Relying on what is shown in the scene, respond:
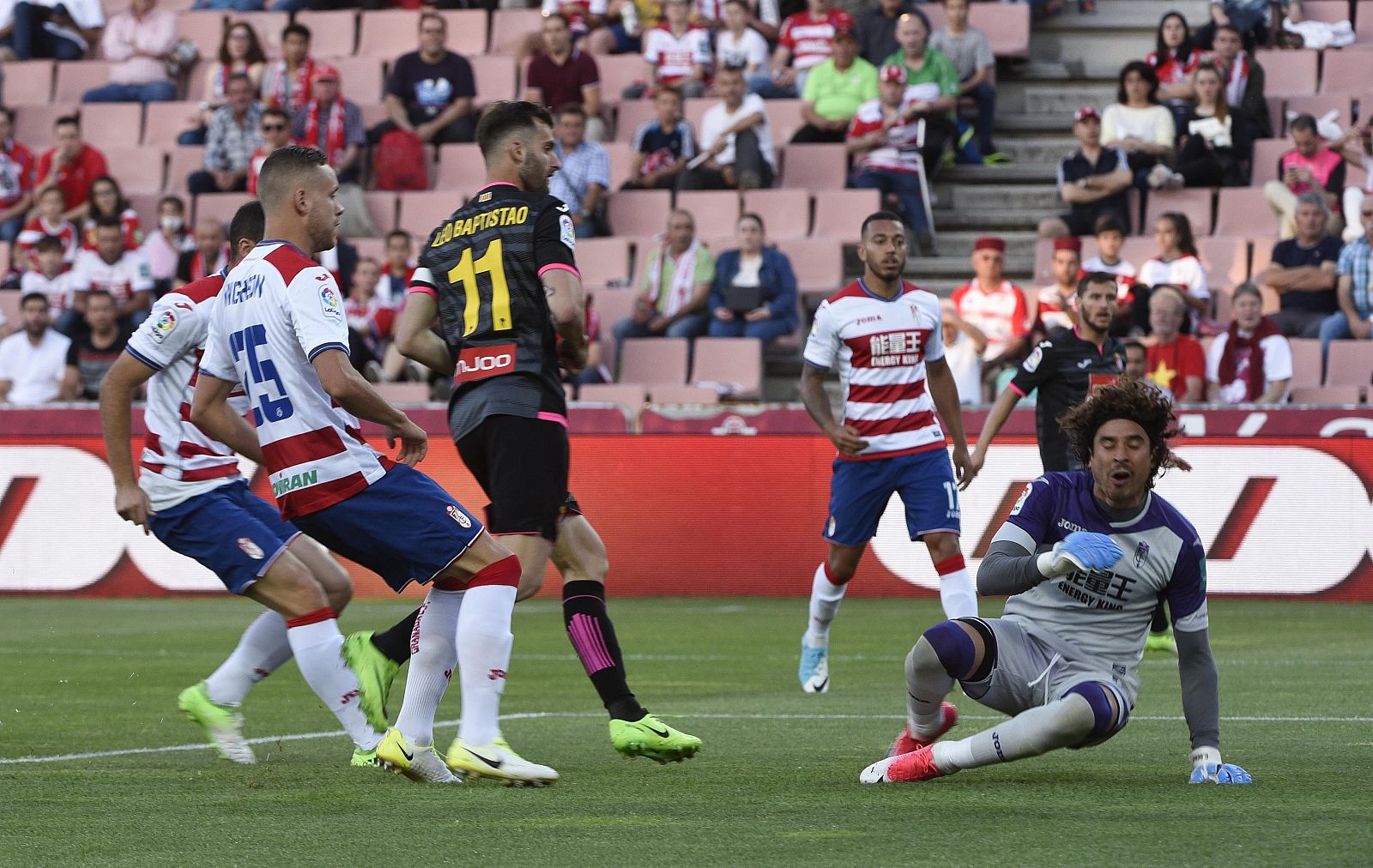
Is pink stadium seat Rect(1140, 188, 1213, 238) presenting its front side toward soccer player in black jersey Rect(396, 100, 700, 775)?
yes

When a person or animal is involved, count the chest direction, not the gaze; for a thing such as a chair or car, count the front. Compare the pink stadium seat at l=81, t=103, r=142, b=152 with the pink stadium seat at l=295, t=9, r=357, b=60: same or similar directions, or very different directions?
same or similar directions

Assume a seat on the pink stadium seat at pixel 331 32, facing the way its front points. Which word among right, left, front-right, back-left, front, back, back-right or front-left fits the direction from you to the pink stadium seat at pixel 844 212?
front-left

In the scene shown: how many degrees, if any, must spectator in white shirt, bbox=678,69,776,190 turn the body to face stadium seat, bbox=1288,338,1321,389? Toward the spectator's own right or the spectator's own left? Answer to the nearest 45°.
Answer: approximately 45° to the spectator's own left

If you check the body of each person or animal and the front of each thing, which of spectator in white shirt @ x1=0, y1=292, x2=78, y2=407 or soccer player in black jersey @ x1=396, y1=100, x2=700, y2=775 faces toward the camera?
the spectator in white shirt

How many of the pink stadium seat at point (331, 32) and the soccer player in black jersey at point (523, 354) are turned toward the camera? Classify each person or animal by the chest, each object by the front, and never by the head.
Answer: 1

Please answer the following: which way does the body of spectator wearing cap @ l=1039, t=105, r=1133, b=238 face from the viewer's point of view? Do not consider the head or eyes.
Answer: toward the camera

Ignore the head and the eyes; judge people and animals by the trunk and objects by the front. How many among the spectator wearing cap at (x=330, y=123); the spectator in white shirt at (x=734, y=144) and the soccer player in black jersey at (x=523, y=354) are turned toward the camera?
2

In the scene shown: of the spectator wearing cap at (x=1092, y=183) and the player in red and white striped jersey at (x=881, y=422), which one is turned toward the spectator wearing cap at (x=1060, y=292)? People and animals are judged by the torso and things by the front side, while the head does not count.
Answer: the spectator wearing cap at (x=1092, y=183)

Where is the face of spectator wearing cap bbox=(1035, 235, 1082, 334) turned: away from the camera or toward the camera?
toward the camera

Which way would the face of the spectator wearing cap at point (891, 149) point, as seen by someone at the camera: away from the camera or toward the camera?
toward the camera

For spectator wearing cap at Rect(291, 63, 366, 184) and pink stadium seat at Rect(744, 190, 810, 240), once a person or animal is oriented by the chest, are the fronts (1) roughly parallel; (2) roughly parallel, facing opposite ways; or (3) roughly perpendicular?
roughly parallel

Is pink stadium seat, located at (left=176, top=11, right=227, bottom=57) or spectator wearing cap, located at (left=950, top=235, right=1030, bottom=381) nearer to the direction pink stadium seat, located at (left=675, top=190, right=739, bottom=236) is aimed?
the spectator wearing cap

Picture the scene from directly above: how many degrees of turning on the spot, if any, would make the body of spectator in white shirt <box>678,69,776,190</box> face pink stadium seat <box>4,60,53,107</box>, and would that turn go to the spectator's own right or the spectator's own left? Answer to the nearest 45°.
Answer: approximately 135° to the spectator's own right

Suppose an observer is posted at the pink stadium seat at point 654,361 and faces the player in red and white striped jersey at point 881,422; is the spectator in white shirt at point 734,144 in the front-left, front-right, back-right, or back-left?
back-left

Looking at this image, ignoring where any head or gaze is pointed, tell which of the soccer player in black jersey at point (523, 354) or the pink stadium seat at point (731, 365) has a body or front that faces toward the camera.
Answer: the pink stadium seat

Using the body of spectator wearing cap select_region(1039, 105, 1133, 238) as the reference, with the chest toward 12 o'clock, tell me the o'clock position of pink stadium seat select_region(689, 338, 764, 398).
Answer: The pink stadium seat is roughly at 2 o'clock from the spectator wearing cap.

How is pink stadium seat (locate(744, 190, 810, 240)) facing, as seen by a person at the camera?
facing the viewer

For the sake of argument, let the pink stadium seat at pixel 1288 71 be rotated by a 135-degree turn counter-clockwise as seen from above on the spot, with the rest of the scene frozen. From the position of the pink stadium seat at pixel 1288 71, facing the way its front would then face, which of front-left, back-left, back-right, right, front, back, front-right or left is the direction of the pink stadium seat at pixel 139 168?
back-left
